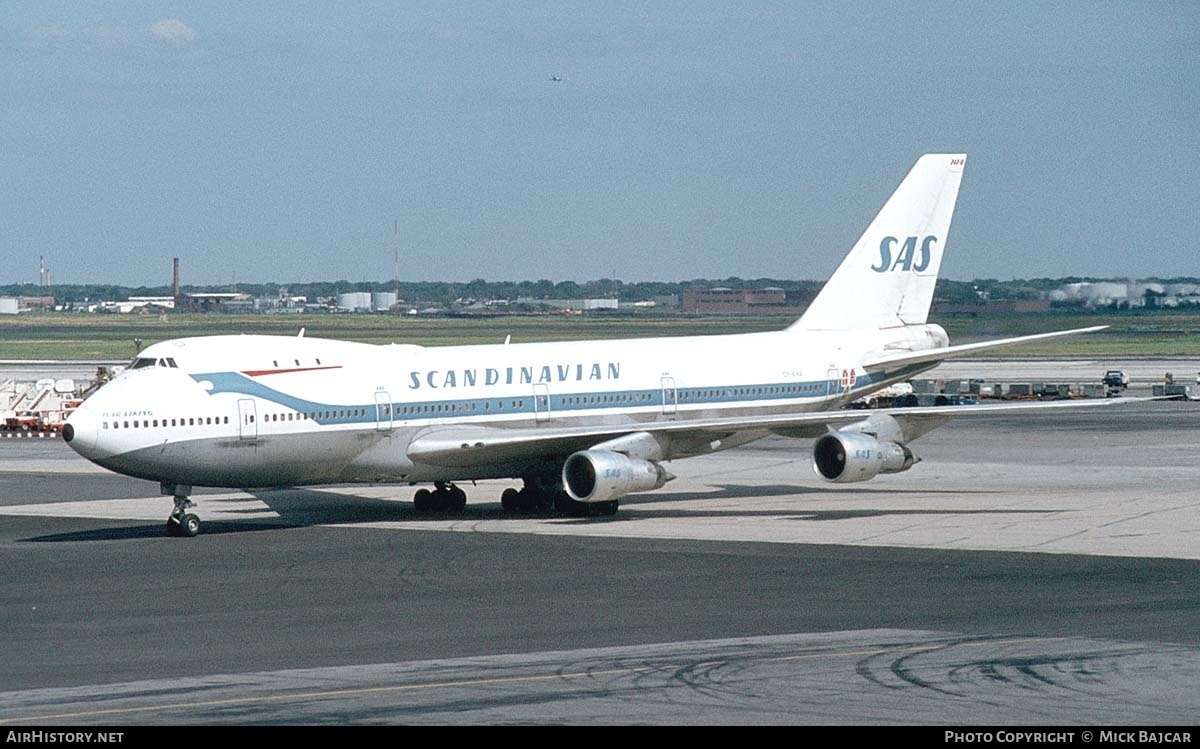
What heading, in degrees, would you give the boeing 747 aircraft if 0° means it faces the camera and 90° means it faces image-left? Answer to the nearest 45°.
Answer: approximately 45°
